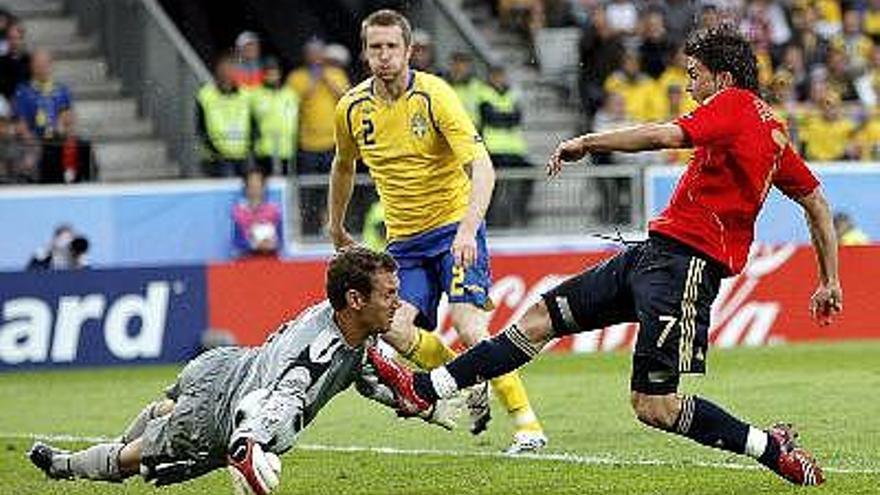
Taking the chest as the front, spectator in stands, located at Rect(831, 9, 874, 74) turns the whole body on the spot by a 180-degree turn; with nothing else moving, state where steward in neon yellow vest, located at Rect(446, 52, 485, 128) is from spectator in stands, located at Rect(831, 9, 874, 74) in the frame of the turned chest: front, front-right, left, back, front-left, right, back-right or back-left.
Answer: back-left

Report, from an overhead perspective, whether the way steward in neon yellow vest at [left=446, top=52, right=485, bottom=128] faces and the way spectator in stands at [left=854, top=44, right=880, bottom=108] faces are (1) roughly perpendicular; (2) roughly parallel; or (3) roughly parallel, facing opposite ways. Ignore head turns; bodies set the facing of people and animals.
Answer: roughly parallel

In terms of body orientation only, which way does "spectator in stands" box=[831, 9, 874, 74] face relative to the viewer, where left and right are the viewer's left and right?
facing the viewer

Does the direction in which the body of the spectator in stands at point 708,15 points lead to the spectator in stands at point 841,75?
no

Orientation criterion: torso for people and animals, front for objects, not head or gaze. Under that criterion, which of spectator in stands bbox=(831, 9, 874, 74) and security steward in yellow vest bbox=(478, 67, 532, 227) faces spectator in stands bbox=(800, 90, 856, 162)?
spectator in stands bbox=(831, 9, 874, 74)

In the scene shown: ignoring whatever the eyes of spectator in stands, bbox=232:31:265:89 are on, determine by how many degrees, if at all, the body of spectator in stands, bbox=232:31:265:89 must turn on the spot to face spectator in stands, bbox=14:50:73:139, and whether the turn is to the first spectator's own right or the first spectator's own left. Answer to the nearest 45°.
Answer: approximately 90° to the first spectator's own right

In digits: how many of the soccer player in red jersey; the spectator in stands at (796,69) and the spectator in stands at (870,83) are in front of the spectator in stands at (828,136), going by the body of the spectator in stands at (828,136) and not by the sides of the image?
1

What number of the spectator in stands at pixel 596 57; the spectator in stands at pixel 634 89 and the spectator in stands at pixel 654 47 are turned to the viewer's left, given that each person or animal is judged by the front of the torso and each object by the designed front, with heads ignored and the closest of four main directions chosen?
0

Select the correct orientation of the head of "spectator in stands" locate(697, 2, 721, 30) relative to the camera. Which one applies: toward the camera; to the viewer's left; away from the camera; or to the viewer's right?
toward the camera

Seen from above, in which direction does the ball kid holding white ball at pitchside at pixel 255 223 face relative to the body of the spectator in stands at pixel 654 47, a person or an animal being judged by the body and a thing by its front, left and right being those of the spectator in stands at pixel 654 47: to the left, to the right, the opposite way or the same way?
the same way

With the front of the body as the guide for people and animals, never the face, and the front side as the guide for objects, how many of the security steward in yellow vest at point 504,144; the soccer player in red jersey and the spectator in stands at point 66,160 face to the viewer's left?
1

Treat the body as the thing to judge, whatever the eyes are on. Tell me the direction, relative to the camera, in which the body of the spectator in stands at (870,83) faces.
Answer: toward the camera

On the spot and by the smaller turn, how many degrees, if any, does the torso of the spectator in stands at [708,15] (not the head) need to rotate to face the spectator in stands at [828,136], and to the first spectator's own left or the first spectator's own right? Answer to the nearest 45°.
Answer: approximately 45° to the first spectator's own left

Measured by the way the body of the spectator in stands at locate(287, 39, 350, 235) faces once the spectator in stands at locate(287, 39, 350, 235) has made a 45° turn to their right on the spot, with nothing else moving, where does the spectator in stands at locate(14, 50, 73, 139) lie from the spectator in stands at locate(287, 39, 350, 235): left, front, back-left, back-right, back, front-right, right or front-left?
front-right

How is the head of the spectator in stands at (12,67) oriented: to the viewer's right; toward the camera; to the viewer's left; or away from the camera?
toward the camera

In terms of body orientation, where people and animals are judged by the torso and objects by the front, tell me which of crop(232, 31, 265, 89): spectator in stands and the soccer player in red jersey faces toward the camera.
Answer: the spectator in stands
